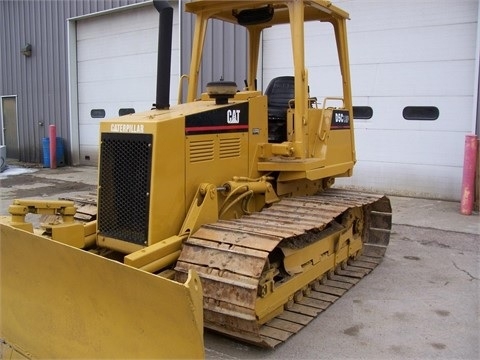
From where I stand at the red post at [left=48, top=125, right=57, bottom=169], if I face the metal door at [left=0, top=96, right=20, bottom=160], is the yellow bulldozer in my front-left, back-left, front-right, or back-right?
back-left

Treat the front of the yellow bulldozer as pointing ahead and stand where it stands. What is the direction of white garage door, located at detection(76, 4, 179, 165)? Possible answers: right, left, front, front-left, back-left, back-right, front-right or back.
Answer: back-right

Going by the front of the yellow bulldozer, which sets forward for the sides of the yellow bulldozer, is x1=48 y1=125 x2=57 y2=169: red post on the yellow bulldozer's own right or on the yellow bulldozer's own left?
on the yellow bulldozer's own right

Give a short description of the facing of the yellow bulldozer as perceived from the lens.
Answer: facing the viewer and to the left of the viewer

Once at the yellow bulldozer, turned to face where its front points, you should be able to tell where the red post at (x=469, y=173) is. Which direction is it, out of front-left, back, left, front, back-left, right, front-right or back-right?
back

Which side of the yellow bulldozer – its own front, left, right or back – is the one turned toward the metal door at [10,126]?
right

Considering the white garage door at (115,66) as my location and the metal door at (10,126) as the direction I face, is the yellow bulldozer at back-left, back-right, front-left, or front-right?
back-left
